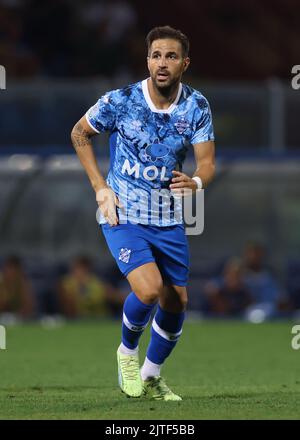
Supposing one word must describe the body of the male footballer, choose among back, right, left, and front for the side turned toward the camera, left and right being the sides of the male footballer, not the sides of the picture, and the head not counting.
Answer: front

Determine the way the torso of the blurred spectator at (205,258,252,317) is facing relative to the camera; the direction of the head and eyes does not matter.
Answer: toward the camera

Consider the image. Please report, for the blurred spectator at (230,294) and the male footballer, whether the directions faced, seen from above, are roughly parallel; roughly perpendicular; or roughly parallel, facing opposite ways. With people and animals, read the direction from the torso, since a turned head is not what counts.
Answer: roughly parallel

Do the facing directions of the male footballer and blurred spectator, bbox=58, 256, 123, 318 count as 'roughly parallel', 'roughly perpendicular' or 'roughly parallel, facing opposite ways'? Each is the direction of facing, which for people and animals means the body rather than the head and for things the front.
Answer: roughly parallel

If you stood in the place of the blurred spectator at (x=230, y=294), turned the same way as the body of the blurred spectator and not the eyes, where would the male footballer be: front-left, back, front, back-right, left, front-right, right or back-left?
front

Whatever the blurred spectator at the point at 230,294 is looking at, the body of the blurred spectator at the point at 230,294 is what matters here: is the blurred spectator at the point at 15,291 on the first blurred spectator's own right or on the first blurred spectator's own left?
on the first blurred spectator's own right

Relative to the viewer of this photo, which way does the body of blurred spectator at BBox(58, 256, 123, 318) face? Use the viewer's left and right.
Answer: facing the viewer

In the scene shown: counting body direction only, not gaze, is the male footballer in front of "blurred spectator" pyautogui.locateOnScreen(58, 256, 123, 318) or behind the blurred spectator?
in front

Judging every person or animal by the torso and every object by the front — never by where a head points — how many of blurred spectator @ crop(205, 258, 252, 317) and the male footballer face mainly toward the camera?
2

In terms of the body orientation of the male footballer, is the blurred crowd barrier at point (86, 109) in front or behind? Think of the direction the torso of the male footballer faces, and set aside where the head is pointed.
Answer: behind

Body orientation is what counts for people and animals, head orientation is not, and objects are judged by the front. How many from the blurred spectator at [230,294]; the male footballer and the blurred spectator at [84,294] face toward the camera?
3
